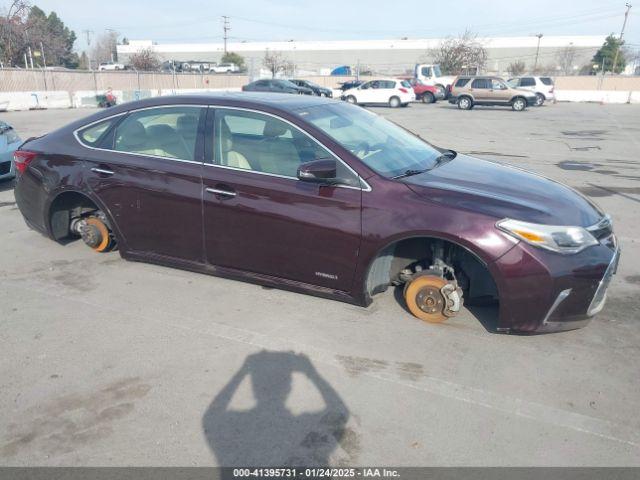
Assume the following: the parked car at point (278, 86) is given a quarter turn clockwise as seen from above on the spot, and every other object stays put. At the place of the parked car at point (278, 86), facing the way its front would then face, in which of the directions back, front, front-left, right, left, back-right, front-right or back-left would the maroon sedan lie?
front

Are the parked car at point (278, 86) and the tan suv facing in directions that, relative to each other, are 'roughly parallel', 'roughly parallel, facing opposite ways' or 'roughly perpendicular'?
roughly parallel

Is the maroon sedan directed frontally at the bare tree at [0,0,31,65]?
no

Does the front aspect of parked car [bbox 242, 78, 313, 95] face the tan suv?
yes

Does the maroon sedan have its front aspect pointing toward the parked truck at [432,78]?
no

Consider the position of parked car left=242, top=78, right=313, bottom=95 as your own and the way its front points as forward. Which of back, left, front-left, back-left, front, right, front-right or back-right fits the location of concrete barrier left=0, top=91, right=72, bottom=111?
back

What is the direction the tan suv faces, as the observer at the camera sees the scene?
facing to the right of the viewer

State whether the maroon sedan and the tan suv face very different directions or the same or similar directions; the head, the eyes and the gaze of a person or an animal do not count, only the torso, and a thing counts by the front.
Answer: same or similar directions

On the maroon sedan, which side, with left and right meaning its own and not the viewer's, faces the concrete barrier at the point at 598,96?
left

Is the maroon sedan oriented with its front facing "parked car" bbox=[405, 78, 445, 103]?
no

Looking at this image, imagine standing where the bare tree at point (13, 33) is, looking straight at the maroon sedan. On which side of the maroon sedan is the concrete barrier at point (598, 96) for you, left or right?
left

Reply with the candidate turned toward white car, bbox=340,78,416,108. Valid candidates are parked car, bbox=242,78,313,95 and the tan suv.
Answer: the parked car

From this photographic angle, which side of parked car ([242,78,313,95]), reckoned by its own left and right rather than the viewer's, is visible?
right

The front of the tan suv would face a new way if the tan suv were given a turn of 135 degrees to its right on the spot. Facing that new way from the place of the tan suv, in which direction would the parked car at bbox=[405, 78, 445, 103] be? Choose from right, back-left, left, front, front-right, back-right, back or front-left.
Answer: right

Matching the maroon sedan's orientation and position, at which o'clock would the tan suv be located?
The tan suv is roughly at 8 o'clock from the maroon sedan.

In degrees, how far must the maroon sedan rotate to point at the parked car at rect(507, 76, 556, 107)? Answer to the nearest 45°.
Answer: approximately 90° to its left

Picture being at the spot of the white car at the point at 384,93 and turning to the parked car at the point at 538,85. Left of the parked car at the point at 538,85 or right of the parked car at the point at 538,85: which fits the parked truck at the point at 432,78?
left

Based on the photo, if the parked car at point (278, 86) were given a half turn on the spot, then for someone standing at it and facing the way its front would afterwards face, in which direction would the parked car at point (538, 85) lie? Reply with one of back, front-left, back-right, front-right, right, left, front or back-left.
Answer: back
